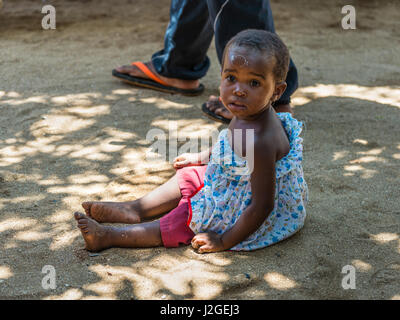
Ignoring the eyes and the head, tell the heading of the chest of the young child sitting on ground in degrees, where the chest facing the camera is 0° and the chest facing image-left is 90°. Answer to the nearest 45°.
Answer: approximately 90°
